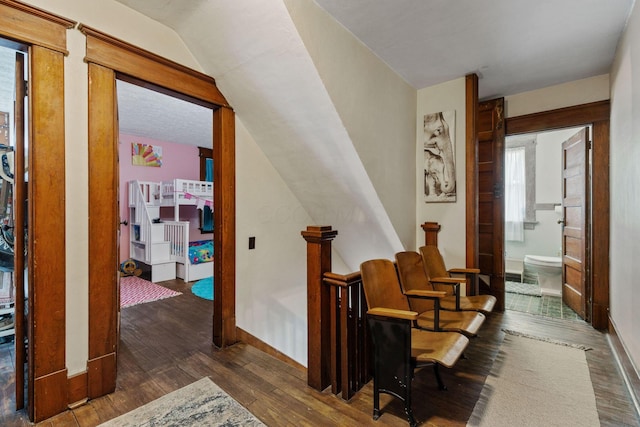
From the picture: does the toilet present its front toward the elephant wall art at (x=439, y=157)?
no

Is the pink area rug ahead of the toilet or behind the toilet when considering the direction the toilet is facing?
ahead

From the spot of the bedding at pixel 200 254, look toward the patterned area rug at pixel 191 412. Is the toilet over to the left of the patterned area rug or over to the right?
left

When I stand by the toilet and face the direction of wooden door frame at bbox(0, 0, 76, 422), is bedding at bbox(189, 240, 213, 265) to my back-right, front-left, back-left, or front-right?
front-right

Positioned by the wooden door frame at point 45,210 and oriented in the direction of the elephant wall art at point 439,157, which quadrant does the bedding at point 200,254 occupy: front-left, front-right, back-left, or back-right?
front-left

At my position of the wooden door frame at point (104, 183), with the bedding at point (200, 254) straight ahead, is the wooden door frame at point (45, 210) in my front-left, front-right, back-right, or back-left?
back-left
